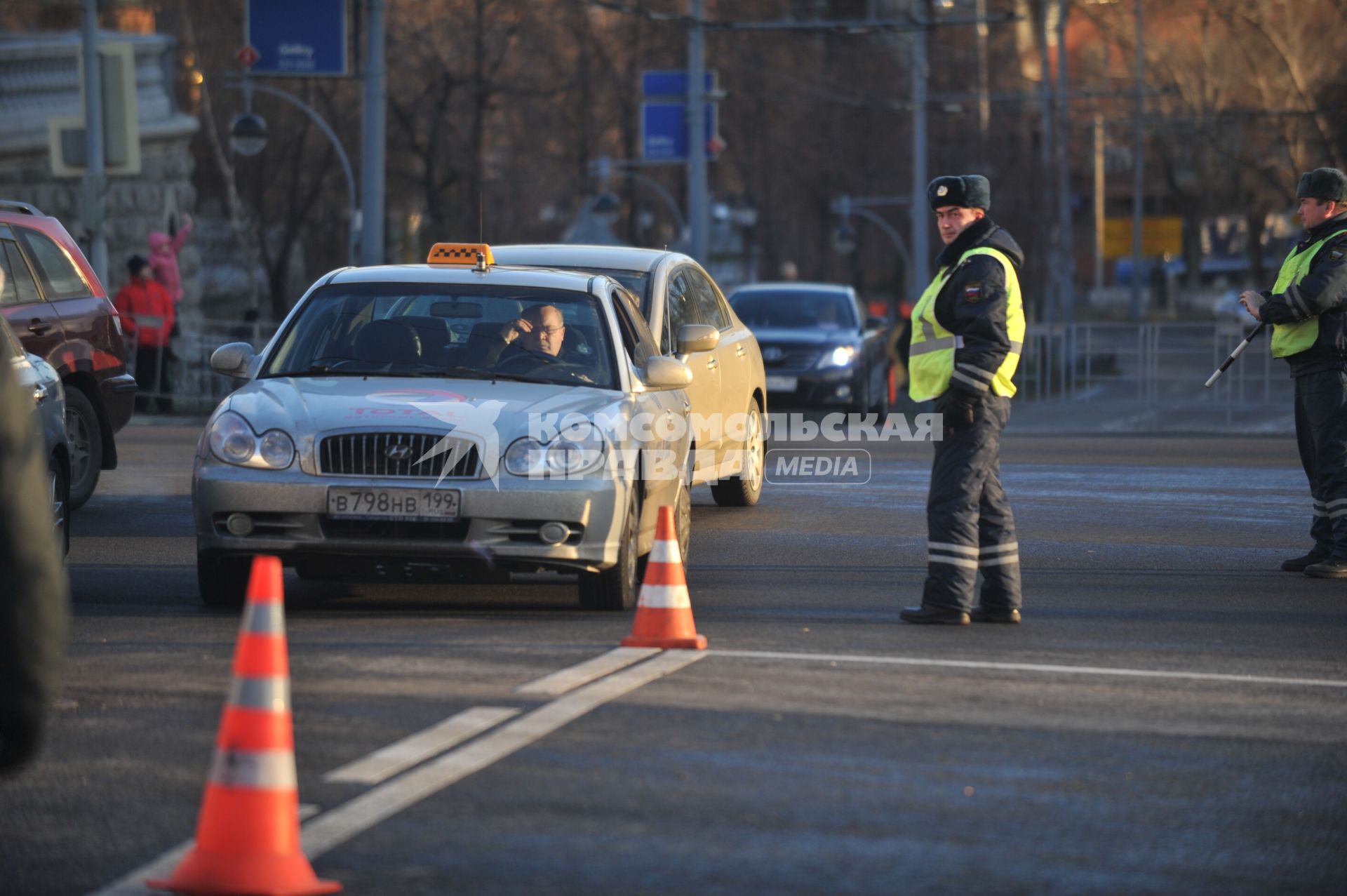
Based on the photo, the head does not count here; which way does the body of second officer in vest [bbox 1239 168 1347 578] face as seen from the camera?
to the viewer's left

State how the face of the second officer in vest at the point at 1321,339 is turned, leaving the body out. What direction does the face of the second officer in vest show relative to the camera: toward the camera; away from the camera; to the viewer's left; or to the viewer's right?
to the viewer's left

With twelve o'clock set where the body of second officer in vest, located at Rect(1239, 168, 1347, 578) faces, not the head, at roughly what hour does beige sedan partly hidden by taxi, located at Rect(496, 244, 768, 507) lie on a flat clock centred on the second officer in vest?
The beige sedan partly hidden by taxi is roughly at 1 o'clock from the second officer in vest.

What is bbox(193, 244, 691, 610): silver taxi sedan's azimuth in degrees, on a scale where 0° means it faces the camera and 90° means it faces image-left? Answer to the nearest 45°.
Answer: approximately 0°

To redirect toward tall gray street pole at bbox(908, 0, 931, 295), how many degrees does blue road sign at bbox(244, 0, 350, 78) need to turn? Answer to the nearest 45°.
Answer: approximately 135° to its left

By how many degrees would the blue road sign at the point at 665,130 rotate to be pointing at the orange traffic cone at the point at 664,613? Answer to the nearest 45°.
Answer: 0° — it already faces it

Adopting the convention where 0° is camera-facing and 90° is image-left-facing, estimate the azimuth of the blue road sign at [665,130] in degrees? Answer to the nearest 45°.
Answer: approximately 0°
